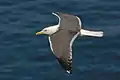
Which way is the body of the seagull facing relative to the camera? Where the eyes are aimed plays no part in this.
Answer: to the viewer's left
